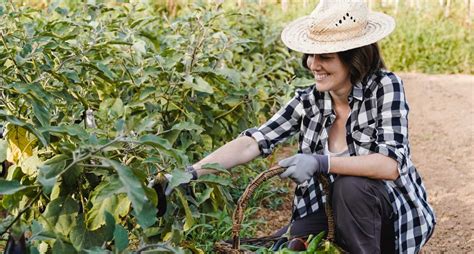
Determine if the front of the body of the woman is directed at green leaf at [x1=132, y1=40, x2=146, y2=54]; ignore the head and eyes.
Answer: no

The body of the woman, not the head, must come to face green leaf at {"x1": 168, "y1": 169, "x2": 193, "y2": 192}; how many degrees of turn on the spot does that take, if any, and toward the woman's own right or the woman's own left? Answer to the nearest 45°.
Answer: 0° — they already face it

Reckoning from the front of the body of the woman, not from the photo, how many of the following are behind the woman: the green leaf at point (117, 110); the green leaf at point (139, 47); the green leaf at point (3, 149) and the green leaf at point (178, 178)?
0

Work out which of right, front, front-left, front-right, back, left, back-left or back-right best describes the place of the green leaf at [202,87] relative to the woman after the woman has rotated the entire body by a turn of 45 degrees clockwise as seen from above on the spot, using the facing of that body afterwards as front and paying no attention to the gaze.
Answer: front

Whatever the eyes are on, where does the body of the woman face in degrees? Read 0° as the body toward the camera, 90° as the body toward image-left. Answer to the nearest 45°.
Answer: approximately 45°

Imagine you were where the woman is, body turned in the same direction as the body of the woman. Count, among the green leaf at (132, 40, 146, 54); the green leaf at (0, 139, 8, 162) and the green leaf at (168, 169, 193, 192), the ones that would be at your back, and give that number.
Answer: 0

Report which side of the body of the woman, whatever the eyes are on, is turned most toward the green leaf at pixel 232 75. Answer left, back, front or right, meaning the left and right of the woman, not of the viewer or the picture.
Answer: right

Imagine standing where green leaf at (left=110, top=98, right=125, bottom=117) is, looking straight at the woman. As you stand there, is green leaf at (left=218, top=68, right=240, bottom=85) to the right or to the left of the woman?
left
